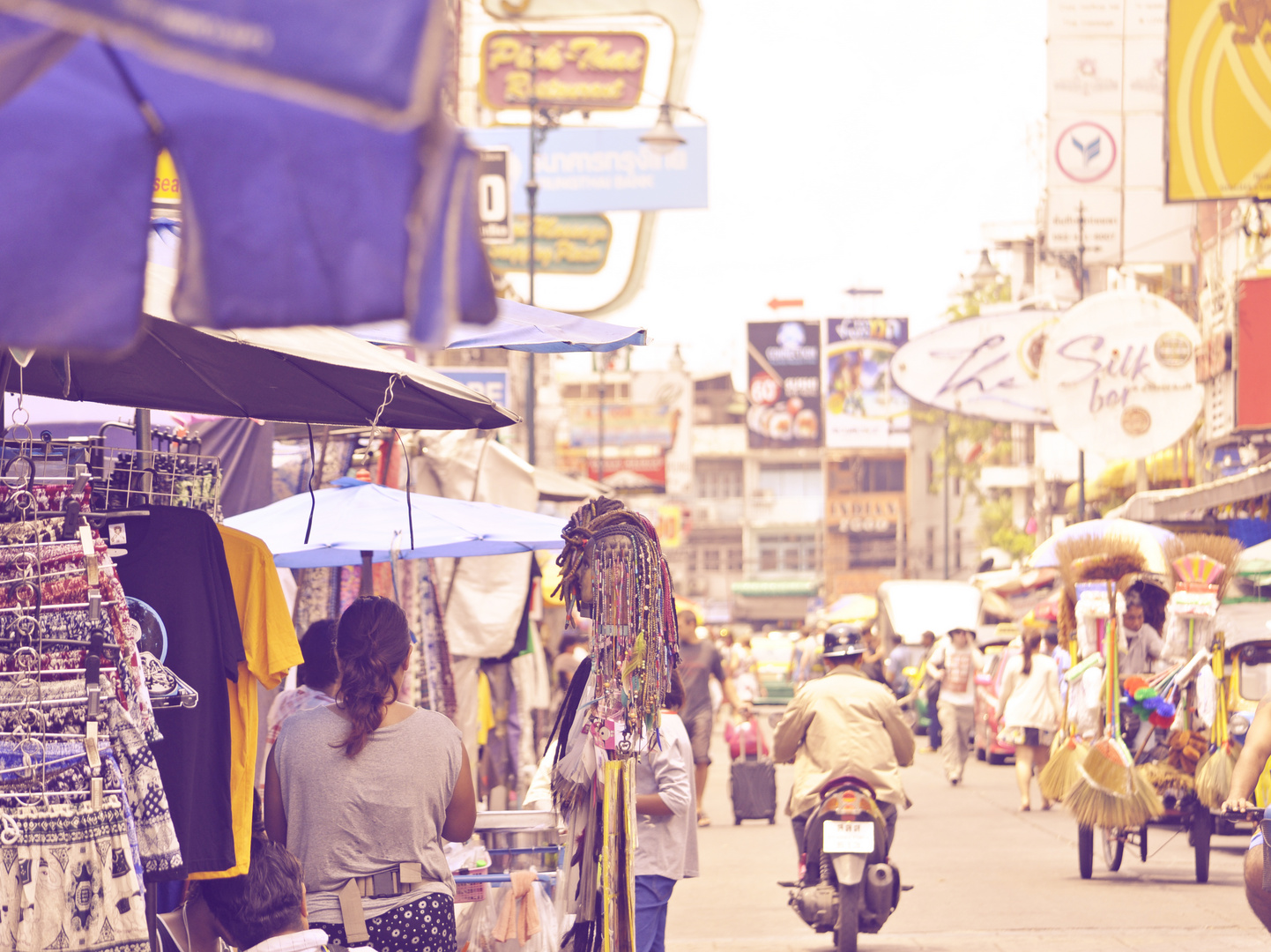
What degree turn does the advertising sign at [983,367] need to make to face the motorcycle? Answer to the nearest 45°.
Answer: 0° — it already faces it

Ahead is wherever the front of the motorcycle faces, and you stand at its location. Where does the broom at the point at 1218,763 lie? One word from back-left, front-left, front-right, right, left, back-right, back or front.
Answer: front-right

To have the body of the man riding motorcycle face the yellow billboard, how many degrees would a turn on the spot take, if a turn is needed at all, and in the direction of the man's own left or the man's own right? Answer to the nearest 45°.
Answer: approximately 45° to the man's own right

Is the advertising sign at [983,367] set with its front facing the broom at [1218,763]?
yes

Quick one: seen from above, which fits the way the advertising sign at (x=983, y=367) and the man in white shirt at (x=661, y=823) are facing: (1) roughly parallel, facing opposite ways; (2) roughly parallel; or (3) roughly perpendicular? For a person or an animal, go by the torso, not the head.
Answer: roughly perpendicular

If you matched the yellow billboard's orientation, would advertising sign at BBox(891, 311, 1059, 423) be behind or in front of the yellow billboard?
behind

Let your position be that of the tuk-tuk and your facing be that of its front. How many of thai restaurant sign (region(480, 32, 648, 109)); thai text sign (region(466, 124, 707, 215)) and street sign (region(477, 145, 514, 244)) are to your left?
0

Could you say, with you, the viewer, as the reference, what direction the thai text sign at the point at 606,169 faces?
facing the viewer

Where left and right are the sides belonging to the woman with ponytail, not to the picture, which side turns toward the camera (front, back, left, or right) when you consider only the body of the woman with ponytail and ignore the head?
back

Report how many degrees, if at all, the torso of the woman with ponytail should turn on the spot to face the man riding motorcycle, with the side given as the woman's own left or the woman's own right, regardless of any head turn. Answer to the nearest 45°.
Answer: approximately 45° to the woman's own right

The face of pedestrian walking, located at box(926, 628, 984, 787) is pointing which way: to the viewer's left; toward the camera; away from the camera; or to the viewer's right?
toward the camera

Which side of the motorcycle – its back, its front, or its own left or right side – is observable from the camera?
back

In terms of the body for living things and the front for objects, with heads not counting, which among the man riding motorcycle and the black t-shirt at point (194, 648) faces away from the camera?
the man riding motorcycle

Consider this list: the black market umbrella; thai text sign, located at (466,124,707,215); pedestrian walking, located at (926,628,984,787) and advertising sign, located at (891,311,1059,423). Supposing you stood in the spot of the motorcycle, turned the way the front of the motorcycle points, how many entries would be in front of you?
3

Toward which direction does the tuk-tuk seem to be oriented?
toward the camera

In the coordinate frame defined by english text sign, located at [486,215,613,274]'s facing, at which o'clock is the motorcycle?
The motorcycle is roughly at 12 o'clock from the english text sign.
